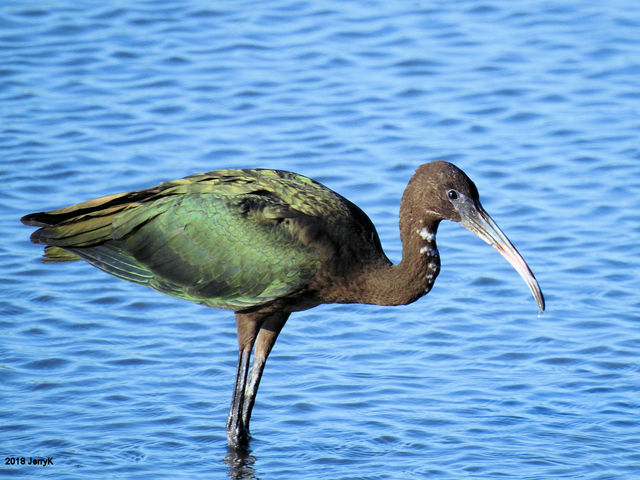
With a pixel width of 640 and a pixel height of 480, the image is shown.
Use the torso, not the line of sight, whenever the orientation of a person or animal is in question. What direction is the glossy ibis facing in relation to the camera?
to the viewer's right
